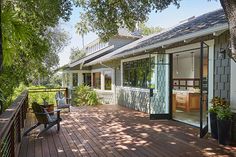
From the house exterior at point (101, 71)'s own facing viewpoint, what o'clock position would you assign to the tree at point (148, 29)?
The tree is roughly at 5 o'clock from the house exterior.

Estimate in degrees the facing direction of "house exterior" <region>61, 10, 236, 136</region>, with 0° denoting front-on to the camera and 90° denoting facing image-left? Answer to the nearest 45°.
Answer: approximately 45°

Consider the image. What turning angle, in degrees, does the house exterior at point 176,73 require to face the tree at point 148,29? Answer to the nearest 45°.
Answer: approximately 135° to its right

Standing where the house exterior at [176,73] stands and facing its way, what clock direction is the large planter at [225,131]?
The large planter is roughly at 10 o'clock from the house exterior.

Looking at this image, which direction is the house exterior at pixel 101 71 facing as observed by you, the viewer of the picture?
facing the viewer and to the left of the viewer

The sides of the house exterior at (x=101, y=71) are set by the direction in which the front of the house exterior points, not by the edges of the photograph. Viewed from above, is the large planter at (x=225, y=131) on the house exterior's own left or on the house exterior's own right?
on the house exterior's own left
